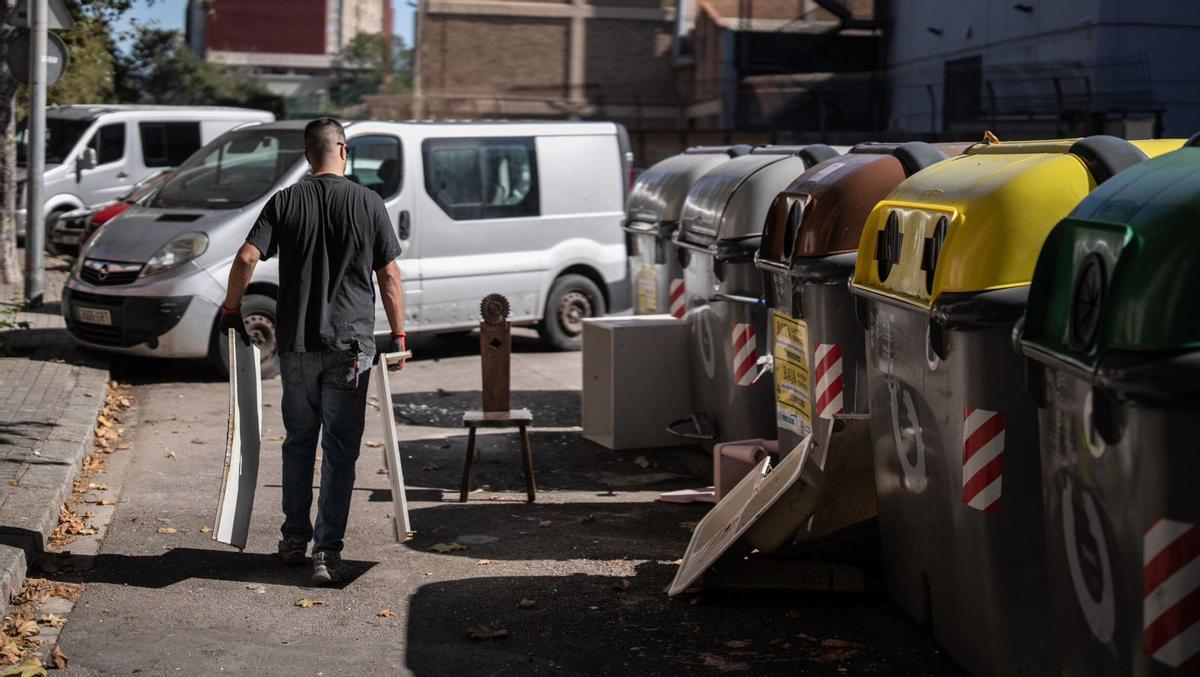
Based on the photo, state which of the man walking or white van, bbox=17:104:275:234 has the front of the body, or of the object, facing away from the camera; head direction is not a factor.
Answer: the man walking

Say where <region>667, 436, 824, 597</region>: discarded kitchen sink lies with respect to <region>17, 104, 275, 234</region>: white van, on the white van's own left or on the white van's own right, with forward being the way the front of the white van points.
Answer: on the white van's own left

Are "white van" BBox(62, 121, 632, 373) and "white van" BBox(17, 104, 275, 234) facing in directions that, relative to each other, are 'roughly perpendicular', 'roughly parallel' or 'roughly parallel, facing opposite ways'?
roughly parallel

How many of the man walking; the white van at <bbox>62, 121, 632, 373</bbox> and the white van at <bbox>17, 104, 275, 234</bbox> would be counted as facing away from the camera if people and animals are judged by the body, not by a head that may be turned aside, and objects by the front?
1

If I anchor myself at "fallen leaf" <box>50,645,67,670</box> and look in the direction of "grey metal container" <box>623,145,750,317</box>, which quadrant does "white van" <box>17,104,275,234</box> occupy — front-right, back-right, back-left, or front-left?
front-left

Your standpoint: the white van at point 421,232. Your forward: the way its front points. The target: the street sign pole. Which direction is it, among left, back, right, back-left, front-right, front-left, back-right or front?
right

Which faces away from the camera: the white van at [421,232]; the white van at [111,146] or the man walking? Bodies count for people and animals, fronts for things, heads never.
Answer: the man walking

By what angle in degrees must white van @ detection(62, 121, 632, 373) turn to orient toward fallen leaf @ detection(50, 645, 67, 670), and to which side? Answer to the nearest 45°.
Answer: approximately 45° to its left

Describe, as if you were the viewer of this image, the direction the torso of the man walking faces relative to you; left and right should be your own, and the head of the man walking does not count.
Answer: facing away from the viewer

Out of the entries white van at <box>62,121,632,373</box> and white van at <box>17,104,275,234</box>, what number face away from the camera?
0

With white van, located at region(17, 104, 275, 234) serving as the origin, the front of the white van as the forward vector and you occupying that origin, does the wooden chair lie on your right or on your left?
on your left

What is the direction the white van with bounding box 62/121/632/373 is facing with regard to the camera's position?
facing the viewer and to the left of the viewer
